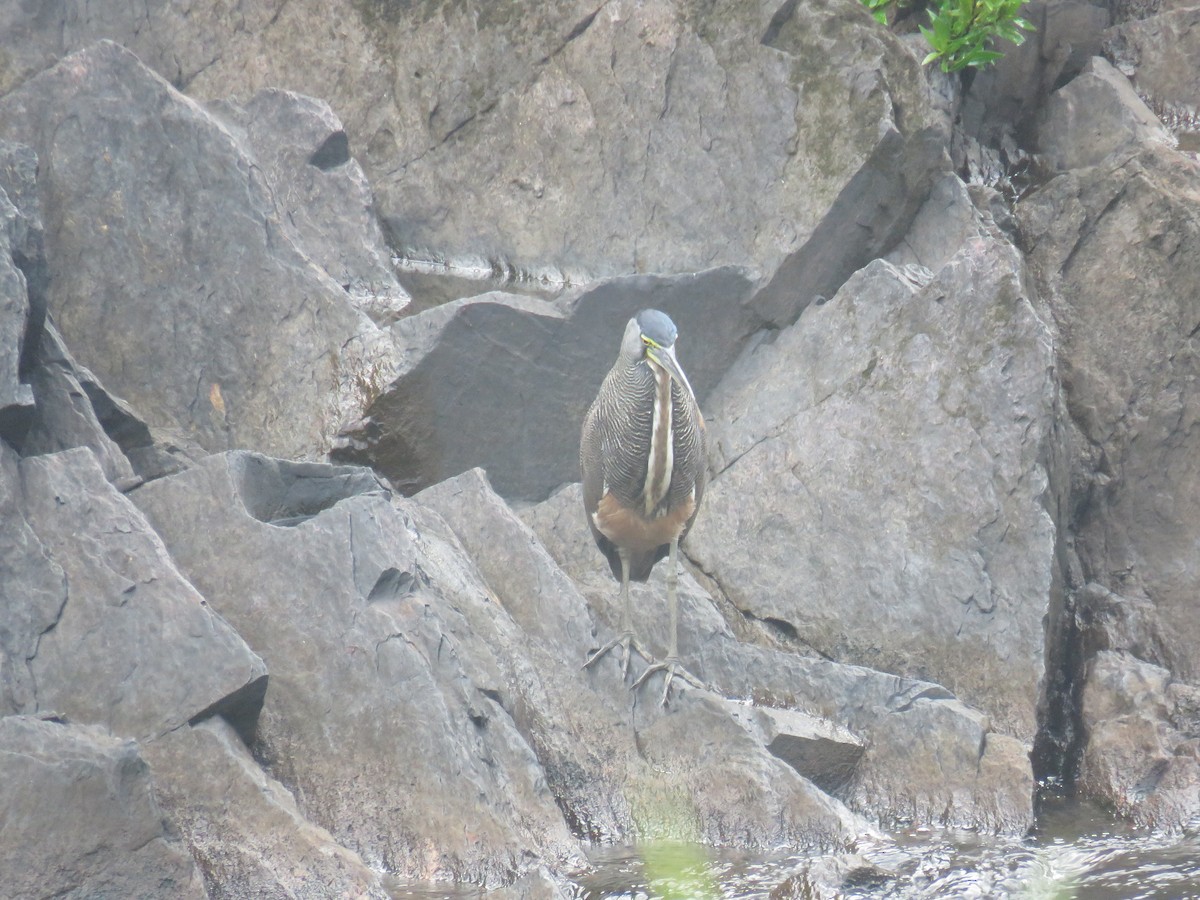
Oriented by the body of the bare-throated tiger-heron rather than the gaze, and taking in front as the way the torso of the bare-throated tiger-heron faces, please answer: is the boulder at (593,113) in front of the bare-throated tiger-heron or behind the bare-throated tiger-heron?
behind

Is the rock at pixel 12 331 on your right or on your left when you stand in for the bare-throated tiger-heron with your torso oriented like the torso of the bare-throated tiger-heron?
on your right

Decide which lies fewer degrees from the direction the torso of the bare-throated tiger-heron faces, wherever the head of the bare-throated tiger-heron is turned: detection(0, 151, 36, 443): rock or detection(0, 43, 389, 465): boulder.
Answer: the rock

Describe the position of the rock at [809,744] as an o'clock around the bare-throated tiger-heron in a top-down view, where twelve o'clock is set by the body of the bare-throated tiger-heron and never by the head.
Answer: The rock is roughly at 10 o'clock from the bare-throated tiger-heron.

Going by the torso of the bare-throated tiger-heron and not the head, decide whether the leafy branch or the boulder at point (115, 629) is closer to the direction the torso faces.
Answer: the boulder

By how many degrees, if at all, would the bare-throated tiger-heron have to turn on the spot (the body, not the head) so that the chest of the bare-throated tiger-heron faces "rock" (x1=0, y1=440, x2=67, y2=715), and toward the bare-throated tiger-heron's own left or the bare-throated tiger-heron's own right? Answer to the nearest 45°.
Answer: approximately 45° to the bare-throated tiger-heron's own right

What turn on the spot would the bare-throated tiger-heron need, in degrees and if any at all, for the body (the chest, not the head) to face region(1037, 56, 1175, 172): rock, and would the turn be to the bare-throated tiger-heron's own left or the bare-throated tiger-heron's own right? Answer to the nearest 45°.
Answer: approximately 135° to the bare-throated tiger-heron's own left

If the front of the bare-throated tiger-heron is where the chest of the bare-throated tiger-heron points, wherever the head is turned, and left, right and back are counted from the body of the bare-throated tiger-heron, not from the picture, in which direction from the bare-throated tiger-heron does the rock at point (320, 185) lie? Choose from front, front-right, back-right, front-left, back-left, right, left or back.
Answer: back-right

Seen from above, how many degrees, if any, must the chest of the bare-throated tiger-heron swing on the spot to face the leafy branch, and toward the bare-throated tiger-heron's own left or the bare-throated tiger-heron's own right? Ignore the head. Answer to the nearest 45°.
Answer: approximately 180°

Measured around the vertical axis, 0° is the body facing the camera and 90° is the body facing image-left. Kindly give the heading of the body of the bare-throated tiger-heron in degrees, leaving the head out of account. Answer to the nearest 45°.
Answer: approximately 0°

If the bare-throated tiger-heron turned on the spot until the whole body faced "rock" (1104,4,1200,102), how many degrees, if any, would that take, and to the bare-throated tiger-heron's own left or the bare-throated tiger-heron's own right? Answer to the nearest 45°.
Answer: approximately 135° to the bare-throated tiger-heron's own left

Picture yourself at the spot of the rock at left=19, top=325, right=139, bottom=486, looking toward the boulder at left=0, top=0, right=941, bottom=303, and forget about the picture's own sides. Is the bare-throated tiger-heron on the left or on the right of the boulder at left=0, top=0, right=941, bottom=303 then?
right
